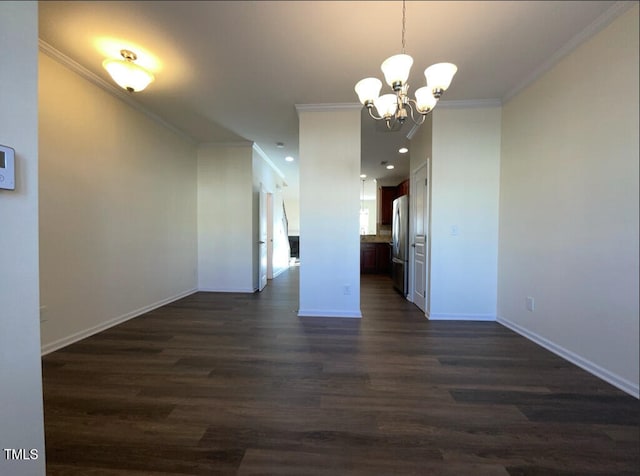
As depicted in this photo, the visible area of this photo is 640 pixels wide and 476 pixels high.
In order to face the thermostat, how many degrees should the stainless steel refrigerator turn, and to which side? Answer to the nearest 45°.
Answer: approximately 90° to its left

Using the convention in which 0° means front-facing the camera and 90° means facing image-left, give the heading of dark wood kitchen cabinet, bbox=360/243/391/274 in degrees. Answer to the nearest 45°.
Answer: approximately 0°

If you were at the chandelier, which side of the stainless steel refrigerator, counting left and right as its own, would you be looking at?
left

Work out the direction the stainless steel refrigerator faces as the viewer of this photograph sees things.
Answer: facing to the left of the viewer

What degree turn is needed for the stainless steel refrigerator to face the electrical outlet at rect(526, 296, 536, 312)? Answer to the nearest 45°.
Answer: approximately 135° to its left

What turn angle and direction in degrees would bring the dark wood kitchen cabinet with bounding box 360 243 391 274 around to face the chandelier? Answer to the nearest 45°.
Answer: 0° — it already faces it
